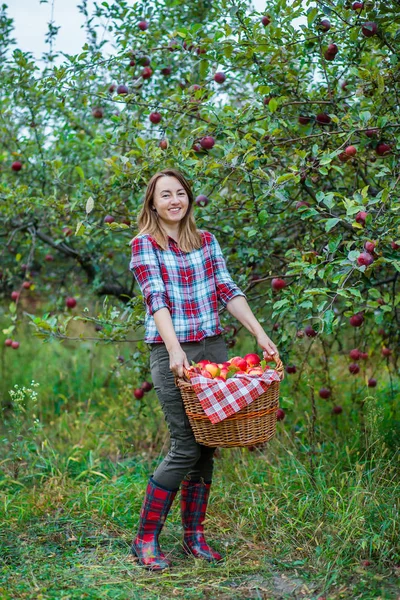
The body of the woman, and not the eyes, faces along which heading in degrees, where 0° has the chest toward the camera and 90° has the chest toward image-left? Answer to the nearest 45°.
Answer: approximately 315°

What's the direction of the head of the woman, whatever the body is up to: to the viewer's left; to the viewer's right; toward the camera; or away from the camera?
toward the camera

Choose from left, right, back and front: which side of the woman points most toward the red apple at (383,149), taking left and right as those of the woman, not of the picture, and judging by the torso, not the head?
left

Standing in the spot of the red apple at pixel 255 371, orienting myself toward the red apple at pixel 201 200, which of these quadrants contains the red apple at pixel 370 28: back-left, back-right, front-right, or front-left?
front-right

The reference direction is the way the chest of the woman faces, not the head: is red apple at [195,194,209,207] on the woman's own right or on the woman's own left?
on the woman's own left
